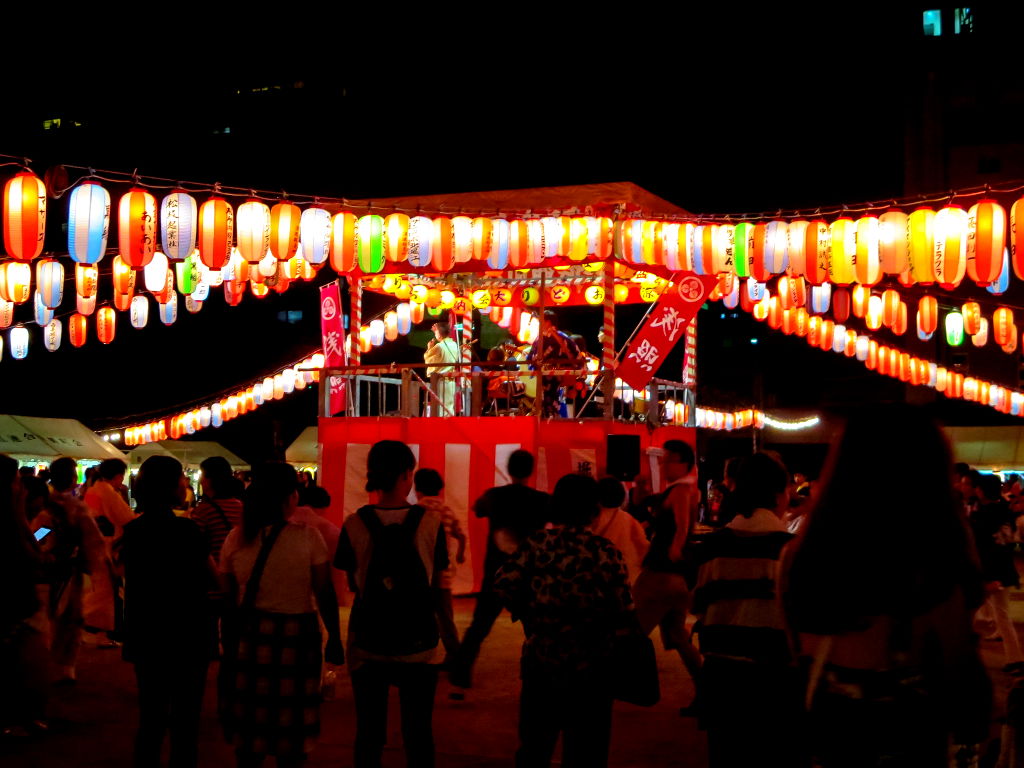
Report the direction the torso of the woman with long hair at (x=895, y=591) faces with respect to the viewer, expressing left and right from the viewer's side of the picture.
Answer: facing away from the viewer

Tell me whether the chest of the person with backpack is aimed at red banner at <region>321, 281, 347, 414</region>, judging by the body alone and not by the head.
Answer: yes

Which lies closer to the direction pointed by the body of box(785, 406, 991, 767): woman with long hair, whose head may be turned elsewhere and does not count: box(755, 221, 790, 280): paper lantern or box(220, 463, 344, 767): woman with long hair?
the paper lantern

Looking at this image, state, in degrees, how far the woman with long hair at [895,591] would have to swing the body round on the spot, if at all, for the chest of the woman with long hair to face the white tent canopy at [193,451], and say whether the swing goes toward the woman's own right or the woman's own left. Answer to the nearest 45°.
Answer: approximately 45° to the woman's own left

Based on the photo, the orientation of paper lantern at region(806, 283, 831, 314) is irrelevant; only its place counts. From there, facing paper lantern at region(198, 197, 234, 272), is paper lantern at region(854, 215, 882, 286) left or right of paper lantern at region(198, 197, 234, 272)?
left

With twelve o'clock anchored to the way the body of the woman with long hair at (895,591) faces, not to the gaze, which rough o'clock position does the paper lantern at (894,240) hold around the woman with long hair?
The paper lantern is roughly at 12 o'clock from the woman with long hair.

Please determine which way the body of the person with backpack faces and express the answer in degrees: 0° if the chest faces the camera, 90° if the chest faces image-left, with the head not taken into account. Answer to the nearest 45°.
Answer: approximately 180°

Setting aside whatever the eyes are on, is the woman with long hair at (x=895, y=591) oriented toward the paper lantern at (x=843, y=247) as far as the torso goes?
yes

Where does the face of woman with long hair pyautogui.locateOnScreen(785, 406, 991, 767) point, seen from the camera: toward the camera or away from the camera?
away from the camera

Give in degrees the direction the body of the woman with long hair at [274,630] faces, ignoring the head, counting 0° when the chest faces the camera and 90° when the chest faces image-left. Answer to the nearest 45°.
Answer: approximately 180°

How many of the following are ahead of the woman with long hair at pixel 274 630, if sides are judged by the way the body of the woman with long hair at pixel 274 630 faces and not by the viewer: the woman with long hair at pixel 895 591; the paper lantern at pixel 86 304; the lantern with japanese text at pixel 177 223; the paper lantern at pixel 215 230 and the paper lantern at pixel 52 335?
4

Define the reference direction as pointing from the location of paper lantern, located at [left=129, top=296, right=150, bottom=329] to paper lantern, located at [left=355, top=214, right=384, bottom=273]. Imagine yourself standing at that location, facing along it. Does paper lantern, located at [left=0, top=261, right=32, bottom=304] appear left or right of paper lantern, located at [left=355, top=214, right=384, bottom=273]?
right
